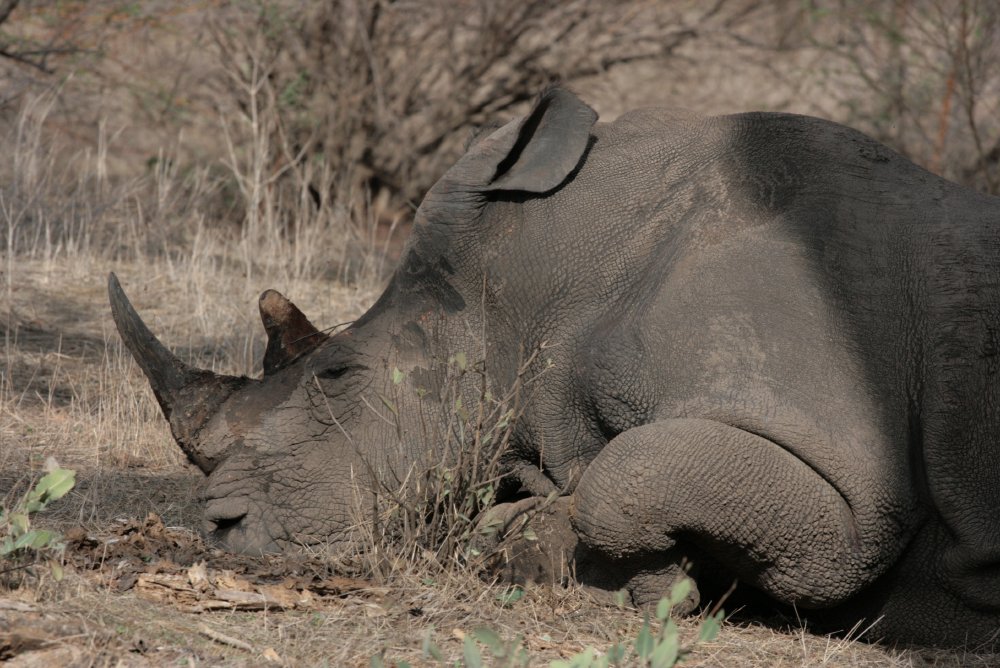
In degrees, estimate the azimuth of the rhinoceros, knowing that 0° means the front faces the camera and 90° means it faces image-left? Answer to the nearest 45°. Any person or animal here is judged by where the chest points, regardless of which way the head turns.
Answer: approximately 90°
